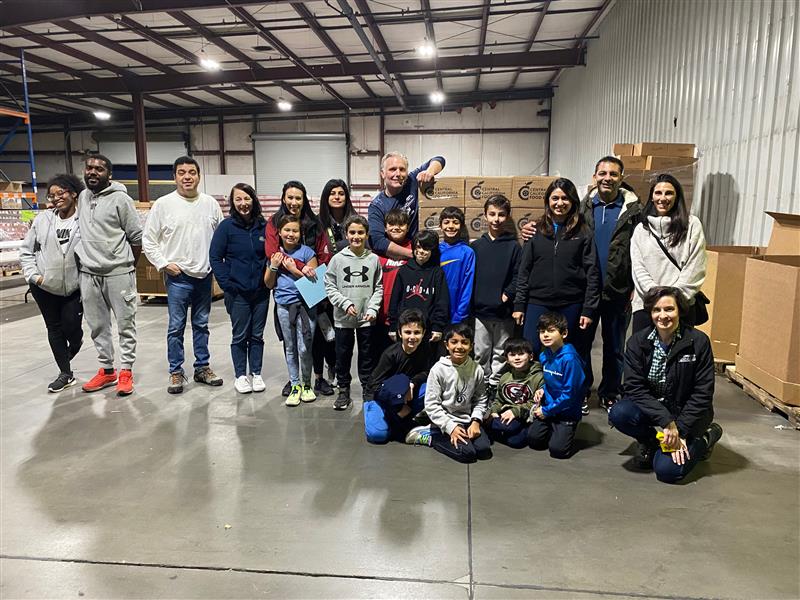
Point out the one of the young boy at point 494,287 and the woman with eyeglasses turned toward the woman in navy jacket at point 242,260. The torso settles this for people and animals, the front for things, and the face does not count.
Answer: the woman with eyeglasses

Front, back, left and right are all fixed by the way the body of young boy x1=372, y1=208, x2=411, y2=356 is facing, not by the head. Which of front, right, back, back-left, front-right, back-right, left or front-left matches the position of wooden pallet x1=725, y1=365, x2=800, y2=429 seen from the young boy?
left

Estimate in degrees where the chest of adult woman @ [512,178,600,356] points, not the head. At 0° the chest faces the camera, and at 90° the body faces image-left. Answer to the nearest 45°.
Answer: approximately 0°

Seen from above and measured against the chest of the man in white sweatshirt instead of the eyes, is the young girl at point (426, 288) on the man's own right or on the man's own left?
on the man's own left

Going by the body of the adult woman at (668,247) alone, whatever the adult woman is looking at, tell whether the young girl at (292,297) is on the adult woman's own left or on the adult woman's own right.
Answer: on the adult woman's own right
